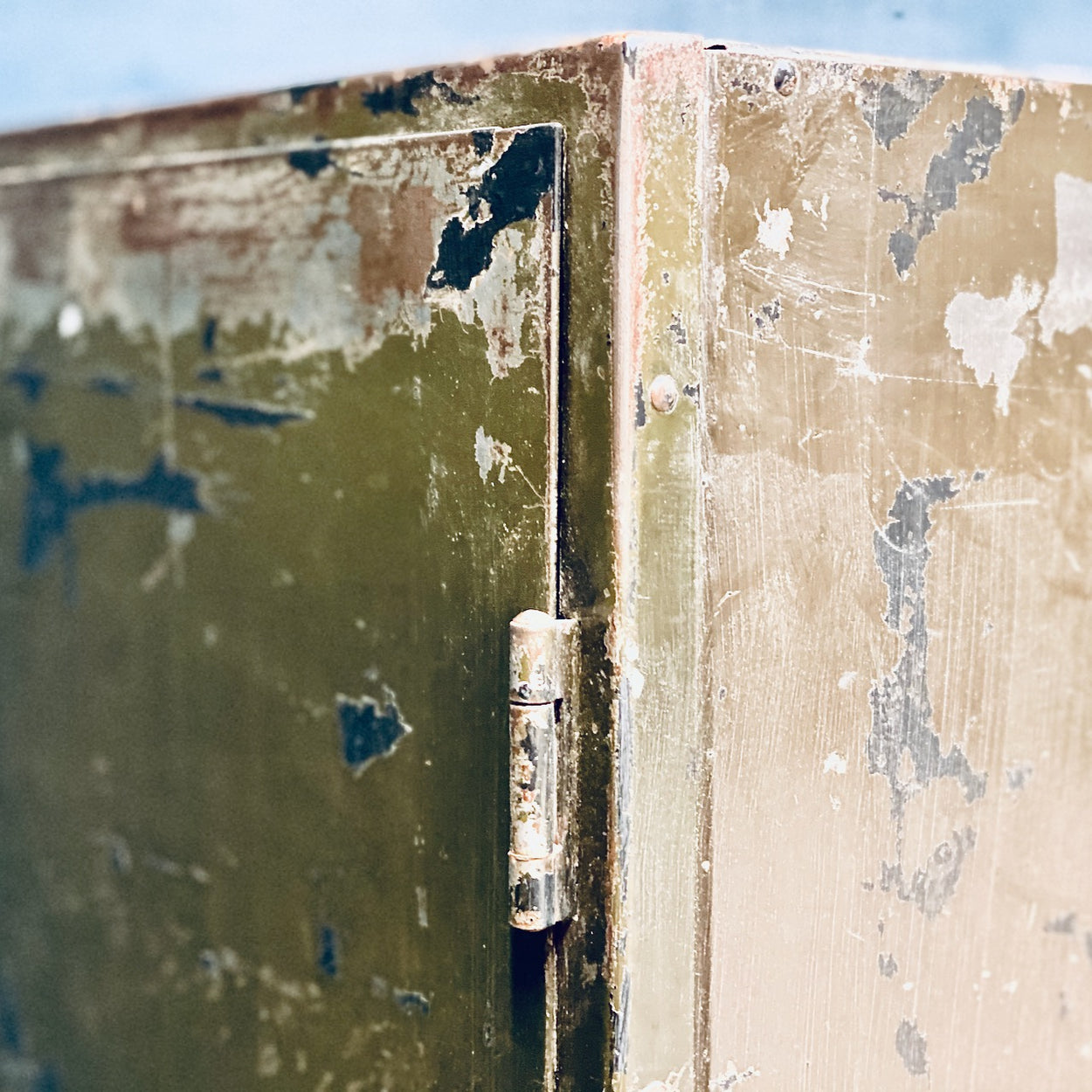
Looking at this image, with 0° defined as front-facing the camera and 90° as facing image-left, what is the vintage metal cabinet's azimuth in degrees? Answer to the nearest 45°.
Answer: approximately 45°
